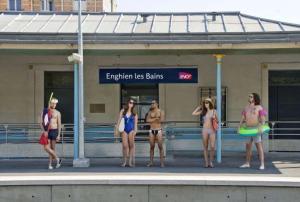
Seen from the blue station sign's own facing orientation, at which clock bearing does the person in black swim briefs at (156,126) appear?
The person in black swim briefs is roughly at 12 o'clock from the blue station sign.

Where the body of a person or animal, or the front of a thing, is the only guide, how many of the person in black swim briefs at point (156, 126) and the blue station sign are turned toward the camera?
2

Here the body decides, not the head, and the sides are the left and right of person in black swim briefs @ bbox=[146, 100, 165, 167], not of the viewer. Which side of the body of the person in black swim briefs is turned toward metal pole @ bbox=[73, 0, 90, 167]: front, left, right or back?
right

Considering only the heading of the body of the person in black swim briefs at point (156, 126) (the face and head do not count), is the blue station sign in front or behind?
behind

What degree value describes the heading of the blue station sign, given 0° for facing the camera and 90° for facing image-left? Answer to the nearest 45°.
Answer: approximately 0°

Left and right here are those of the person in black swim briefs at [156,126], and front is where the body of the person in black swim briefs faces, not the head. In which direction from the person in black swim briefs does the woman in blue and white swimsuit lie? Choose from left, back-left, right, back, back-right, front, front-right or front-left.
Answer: right

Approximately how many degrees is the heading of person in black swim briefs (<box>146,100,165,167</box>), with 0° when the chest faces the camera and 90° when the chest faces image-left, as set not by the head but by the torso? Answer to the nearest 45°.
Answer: approximately 0°
